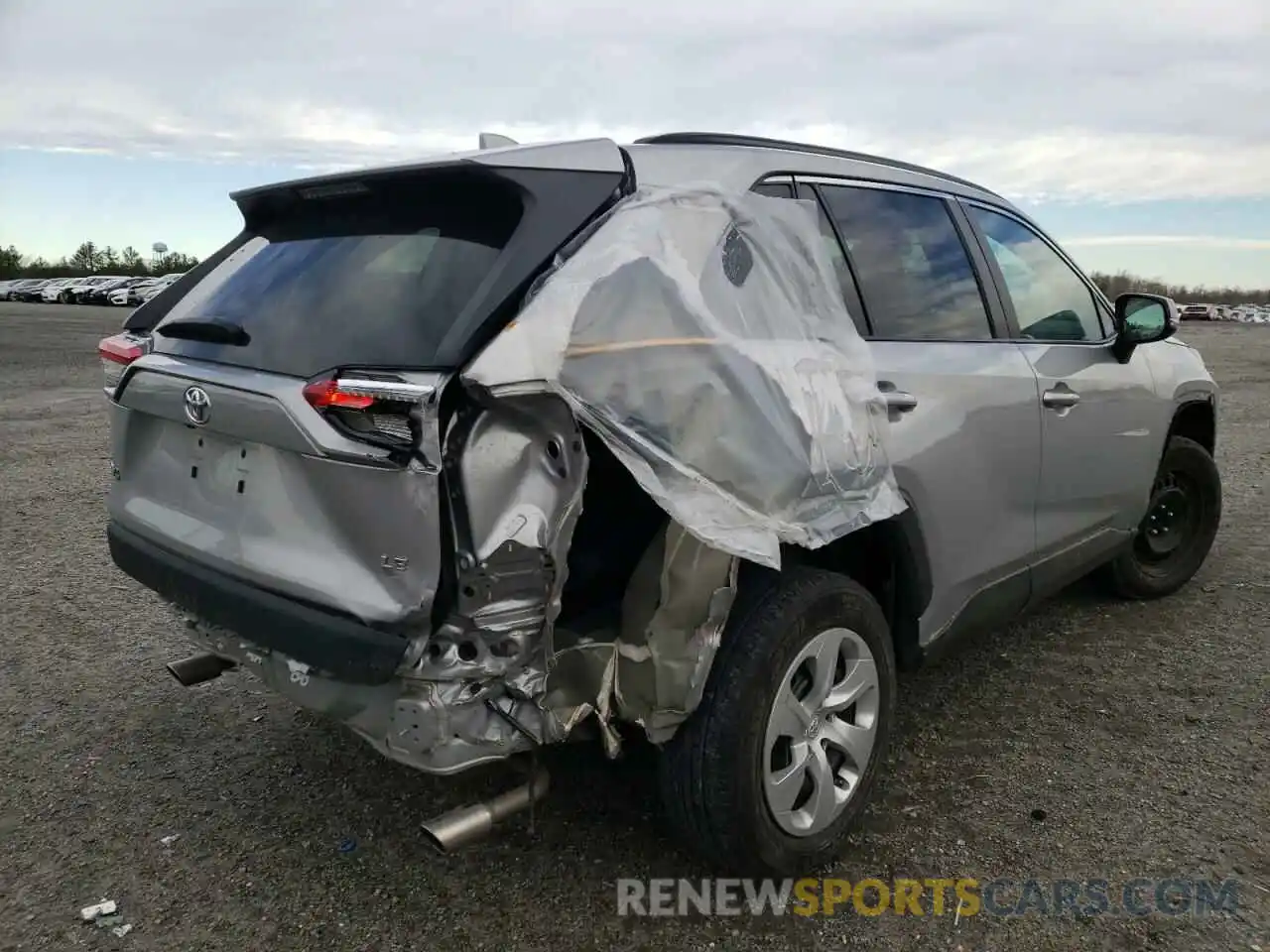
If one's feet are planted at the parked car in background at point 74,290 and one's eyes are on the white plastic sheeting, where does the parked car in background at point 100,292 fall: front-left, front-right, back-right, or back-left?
front-left

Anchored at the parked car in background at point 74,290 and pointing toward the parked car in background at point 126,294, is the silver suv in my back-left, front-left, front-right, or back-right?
front-right

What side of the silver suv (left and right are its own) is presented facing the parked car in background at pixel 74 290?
left

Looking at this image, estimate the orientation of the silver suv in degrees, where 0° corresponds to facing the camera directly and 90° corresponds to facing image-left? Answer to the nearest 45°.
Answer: approximately 225°

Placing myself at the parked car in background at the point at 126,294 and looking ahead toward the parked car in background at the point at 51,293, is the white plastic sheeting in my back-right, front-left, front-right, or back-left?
back-left

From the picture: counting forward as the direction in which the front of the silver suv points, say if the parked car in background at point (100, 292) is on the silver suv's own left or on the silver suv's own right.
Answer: on the silver suv's own left

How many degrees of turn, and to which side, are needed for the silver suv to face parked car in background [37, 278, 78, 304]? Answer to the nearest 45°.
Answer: approximately 90° to its left

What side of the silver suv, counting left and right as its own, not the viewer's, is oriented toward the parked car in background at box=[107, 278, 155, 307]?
left
